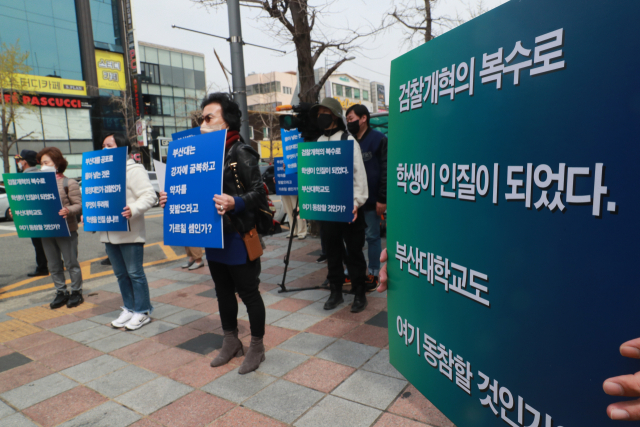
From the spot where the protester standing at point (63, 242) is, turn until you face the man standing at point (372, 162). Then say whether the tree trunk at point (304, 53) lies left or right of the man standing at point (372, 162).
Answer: left

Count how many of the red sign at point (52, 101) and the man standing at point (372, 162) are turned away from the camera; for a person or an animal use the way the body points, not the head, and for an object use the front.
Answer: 0

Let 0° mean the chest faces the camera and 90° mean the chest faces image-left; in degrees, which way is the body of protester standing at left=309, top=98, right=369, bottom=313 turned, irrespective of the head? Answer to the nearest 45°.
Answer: approximately 45°

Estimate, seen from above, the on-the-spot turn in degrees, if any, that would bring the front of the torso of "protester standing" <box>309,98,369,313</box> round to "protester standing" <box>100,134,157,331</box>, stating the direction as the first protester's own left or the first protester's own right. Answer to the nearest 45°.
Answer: approximately 45° to the first protester's own right

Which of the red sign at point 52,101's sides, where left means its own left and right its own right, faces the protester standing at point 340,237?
front

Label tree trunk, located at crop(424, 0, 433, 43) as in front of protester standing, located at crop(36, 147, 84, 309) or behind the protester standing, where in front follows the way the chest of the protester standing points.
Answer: behind

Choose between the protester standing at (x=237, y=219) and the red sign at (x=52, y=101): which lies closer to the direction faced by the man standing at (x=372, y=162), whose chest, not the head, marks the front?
the protester standing

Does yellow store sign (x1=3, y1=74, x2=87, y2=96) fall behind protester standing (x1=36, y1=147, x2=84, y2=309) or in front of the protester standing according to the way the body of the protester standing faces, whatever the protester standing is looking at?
behind

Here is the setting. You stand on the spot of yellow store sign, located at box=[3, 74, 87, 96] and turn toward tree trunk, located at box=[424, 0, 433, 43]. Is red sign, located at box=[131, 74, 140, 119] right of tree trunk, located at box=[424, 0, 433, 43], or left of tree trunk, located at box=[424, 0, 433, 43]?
left
